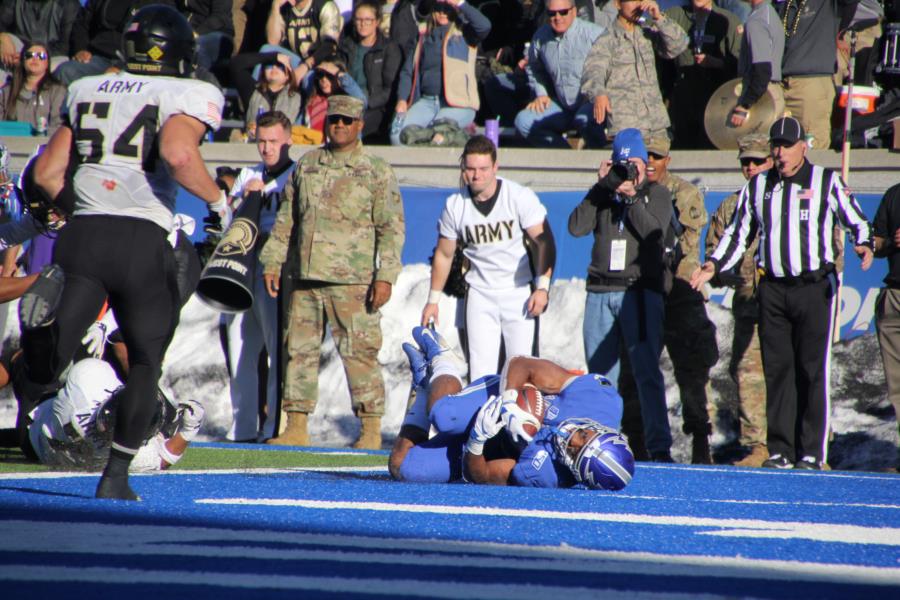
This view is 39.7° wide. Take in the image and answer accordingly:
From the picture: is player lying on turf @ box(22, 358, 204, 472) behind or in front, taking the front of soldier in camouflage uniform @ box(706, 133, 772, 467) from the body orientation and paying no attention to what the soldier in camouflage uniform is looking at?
in front

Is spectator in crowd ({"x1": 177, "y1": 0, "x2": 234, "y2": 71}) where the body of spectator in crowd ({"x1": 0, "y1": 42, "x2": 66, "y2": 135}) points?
no

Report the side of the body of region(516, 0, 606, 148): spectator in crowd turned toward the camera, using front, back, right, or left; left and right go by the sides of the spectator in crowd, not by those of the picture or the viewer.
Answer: front

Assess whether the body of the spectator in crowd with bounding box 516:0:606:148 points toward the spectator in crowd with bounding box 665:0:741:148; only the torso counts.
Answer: no

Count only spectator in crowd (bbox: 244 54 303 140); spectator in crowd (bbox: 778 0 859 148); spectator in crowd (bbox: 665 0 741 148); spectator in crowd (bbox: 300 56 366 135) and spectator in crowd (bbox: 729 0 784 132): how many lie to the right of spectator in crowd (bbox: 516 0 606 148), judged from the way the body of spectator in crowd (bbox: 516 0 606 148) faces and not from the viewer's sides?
2

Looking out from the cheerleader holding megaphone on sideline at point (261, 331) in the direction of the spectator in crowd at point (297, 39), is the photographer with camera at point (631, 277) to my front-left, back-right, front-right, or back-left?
back-right

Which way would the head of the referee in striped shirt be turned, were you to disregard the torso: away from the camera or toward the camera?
toward the camera

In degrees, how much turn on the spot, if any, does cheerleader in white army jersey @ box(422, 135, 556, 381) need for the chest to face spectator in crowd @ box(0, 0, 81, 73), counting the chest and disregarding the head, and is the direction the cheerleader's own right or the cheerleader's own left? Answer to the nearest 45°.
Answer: approximately 135° to the cheerleader's own right

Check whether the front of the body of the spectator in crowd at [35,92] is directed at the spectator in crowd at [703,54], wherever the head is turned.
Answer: no

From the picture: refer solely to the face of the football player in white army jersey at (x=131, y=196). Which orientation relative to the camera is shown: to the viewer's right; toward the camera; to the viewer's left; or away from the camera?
away from the camera

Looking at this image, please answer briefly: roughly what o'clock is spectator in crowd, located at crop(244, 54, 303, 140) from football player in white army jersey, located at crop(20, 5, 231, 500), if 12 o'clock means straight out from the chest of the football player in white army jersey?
The spectator in crowd is roughly at 11 o'clock from the football player in white army jersey.

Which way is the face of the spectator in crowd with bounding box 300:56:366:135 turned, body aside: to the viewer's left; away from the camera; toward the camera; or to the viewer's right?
toward the camera

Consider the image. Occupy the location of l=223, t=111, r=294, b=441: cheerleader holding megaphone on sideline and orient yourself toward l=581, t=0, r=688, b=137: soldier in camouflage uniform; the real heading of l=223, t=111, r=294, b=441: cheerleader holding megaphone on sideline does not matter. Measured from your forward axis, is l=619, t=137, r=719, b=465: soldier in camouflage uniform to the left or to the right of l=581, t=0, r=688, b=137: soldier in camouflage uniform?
right

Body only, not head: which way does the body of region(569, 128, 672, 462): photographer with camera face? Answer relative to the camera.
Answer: toward the camera

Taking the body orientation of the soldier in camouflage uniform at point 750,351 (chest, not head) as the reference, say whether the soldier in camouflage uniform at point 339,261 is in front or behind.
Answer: in front

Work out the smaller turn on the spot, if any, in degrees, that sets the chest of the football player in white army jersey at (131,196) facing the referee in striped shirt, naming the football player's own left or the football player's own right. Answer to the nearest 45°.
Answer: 0° — they already face them
